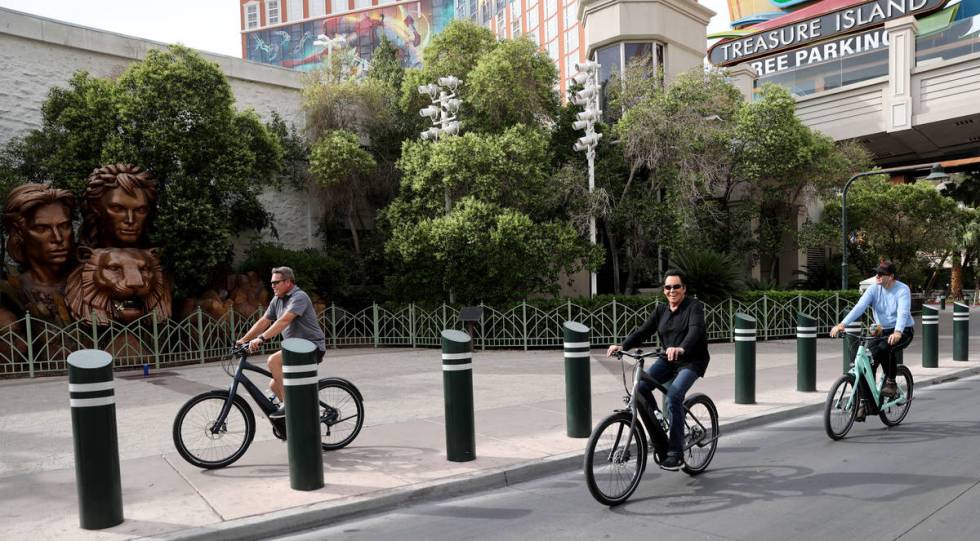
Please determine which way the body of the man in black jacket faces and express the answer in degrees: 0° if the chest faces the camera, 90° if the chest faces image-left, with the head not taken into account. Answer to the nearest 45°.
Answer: approximately 45°

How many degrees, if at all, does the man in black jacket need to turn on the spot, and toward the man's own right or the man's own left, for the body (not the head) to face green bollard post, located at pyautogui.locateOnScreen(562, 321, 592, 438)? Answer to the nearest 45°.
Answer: approximately 90° to the man's own right

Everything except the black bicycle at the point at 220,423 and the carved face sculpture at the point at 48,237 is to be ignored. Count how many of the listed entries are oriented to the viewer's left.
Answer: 1

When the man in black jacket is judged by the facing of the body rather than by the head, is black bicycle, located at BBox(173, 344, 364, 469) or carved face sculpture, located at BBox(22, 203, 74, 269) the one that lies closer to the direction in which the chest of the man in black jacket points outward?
the black bicycle

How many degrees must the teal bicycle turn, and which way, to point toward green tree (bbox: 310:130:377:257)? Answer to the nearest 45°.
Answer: approximately 90° to its right

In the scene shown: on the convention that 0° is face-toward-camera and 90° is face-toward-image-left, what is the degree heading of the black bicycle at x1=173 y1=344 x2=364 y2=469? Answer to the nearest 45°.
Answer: approximately 90°

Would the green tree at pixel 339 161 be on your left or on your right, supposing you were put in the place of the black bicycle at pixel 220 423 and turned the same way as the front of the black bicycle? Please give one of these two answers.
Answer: on your right
